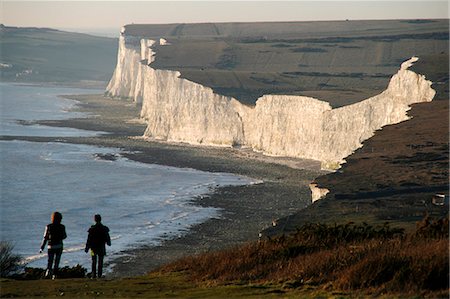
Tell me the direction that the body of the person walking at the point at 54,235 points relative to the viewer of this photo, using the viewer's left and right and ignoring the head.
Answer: facing away from the viewer
